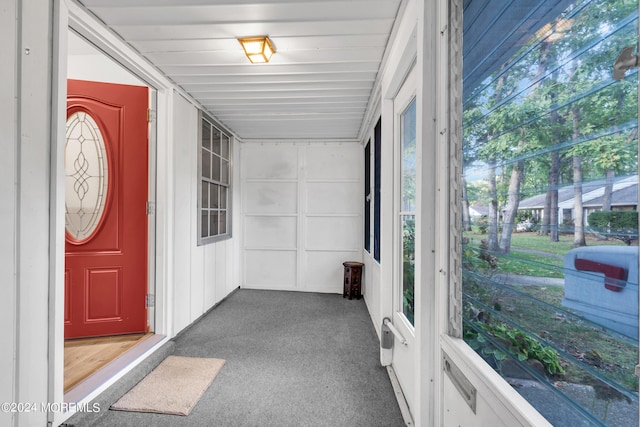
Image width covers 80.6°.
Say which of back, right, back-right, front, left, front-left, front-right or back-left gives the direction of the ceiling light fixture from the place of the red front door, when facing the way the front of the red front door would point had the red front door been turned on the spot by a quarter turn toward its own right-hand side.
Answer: back-left

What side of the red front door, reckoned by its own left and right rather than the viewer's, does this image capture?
front

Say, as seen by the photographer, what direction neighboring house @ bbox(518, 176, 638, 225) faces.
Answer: facing the viewer and to the left of the viewer

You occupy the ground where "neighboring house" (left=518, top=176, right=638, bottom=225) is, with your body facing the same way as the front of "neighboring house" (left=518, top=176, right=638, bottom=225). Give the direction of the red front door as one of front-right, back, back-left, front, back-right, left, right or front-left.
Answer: front-right
